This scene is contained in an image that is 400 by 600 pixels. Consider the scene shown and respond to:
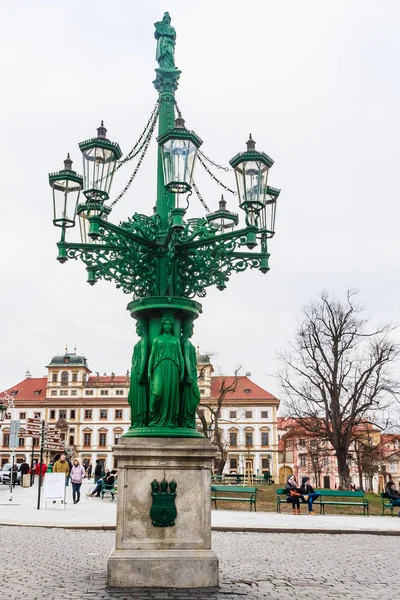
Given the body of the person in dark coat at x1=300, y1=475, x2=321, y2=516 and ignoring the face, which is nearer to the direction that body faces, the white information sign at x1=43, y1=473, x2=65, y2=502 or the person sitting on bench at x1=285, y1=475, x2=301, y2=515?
the person sitting on bench

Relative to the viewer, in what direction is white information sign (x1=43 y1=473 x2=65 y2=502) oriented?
toward the camera

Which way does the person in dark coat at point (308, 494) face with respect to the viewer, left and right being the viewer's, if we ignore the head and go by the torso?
facing the viewer and to the right of the viewer

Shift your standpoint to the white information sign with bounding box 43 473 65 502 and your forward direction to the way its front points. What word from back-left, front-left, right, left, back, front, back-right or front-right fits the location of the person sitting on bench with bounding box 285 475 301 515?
left

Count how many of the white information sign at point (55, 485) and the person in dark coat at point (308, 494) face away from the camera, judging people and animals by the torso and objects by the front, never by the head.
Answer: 0

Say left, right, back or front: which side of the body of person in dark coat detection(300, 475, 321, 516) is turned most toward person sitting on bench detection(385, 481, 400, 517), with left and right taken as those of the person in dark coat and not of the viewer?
left

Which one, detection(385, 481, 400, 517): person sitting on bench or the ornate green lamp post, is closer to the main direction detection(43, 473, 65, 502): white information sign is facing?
the ornate green lamp post

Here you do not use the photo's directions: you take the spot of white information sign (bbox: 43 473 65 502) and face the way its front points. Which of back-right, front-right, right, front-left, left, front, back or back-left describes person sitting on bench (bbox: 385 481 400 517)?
left

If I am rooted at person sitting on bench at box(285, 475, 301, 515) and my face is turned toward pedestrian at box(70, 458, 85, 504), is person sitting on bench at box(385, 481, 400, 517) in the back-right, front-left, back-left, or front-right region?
back-right

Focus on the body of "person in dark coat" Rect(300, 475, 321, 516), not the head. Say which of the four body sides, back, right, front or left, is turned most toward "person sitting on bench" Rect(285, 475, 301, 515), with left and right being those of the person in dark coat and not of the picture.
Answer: right

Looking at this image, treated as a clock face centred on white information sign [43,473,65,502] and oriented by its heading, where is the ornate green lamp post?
The ornate green lamp post is roughly at 12 o'clock from the white information sign.

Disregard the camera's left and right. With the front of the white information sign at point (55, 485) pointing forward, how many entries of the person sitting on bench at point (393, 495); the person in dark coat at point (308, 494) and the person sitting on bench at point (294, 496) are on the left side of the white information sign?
3
